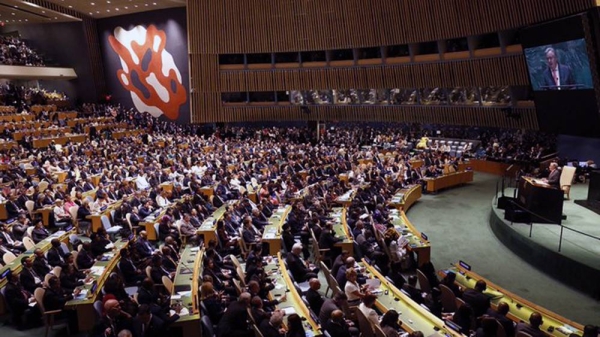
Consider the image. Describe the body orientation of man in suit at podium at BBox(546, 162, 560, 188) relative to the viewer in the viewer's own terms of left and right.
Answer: facing to the left of the viewer

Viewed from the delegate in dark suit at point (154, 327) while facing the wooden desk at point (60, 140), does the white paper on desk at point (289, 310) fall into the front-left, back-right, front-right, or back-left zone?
back-right

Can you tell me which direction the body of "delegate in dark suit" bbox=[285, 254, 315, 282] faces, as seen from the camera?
to the viewer's right

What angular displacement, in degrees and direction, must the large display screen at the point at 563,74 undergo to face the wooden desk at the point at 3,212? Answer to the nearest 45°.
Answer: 0° — it already faces it
